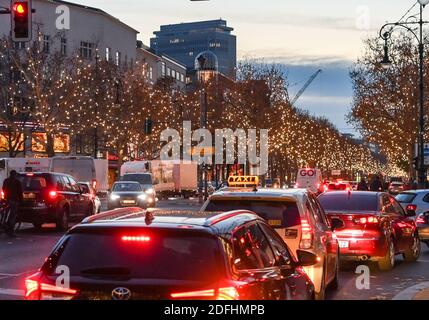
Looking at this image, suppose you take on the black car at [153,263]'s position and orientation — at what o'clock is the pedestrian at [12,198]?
The pedestrian is roughly at 10 o'clock from the black car.

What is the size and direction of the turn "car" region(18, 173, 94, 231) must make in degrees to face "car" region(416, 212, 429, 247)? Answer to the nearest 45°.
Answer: approximately 90° to its right

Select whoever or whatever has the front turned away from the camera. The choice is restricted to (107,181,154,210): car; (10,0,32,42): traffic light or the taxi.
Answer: the taxi

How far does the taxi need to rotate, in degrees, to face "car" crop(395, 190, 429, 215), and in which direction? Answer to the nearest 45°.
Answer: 0° — it already faces it

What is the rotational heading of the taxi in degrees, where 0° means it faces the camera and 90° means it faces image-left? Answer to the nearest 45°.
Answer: approximately 180°

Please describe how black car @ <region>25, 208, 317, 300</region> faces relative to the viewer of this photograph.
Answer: facing away from the viewer and to the right of the viewer

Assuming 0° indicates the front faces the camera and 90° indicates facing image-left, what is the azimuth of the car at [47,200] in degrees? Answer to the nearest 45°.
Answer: approximately 225°
